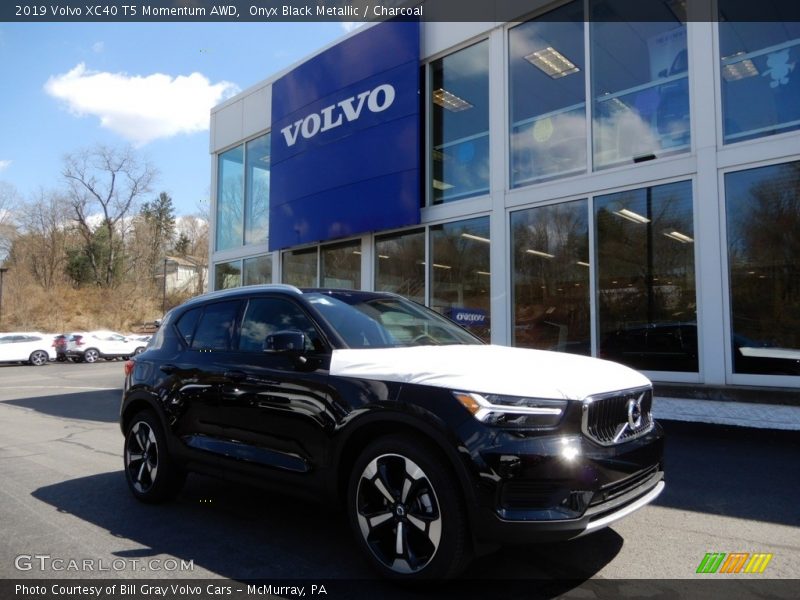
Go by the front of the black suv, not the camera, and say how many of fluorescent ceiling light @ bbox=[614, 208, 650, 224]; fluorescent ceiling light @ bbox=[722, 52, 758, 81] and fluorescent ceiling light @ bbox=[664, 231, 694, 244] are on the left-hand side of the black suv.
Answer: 3

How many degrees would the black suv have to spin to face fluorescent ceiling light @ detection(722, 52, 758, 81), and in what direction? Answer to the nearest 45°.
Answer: approximately 90° to its left

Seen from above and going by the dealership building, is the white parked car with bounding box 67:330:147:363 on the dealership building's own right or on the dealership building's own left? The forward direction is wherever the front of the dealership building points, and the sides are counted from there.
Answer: on the dealership building's own right

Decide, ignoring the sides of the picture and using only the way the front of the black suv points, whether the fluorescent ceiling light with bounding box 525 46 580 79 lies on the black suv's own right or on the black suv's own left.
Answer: on the black suv's own left

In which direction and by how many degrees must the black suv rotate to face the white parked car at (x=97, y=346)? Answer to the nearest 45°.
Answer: approximately 180°

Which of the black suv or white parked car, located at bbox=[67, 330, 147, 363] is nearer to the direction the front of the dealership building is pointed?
the black suv

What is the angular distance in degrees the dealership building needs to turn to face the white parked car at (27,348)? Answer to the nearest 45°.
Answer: approximately 90° to its right

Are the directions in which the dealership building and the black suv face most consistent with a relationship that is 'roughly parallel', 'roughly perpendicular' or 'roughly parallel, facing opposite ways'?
roughly perpendicular

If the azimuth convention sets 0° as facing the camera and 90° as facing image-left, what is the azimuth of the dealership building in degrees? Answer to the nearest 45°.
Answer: approximately 45°

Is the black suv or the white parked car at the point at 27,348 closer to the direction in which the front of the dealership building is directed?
the black suv
